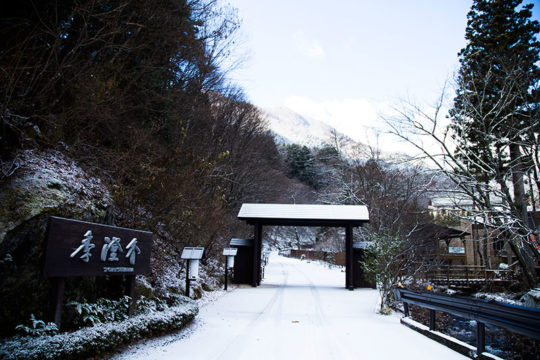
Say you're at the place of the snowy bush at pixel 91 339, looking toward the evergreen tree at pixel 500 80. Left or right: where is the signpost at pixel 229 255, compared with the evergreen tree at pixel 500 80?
left

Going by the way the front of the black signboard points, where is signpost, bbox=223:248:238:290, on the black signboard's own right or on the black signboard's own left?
on the black signboard's own left

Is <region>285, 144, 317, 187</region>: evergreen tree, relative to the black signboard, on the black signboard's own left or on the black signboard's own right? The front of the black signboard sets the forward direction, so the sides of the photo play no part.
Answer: on the black signboard's own left

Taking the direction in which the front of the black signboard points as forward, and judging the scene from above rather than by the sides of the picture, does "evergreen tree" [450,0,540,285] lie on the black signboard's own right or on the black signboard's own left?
on the black signboard's own left

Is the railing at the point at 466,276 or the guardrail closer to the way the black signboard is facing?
the guardrail

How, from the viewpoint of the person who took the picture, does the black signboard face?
facing the viewer and to the right of the viewer

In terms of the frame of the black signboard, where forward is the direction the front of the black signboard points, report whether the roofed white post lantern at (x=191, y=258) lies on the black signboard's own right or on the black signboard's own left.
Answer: on the black signboard's own left

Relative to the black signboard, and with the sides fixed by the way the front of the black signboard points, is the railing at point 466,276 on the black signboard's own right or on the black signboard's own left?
on the black signboard's own left

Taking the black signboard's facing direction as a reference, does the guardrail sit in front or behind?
in front
